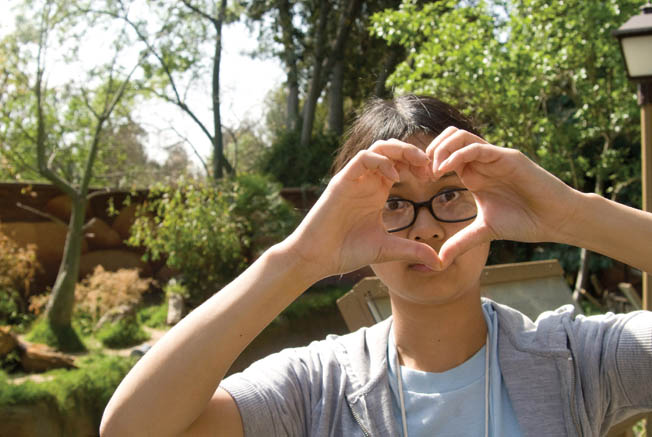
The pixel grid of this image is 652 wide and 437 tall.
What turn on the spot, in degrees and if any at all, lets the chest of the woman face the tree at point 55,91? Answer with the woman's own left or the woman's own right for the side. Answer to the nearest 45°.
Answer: approximately 135° to the woman's own right

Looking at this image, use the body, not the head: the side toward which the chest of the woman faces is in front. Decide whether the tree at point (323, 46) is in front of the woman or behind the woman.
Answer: behind

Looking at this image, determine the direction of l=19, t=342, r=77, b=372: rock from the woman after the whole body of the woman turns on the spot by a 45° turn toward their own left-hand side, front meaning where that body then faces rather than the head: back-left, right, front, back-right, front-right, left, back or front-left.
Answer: back

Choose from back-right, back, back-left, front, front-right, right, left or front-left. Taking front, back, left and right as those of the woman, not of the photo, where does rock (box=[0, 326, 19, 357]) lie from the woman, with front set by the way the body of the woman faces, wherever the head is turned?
back-right

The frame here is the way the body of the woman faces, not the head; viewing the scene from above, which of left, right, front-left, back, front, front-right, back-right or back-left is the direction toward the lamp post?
back-left

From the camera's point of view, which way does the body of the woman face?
toward the camera

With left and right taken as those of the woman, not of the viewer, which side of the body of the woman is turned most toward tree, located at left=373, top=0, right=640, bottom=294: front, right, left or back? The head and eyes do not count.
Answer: back

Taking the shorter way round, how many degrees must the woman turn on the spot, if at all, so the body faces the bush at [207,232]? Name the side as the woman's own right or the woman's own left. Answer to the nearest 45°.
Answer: approximately 180°
